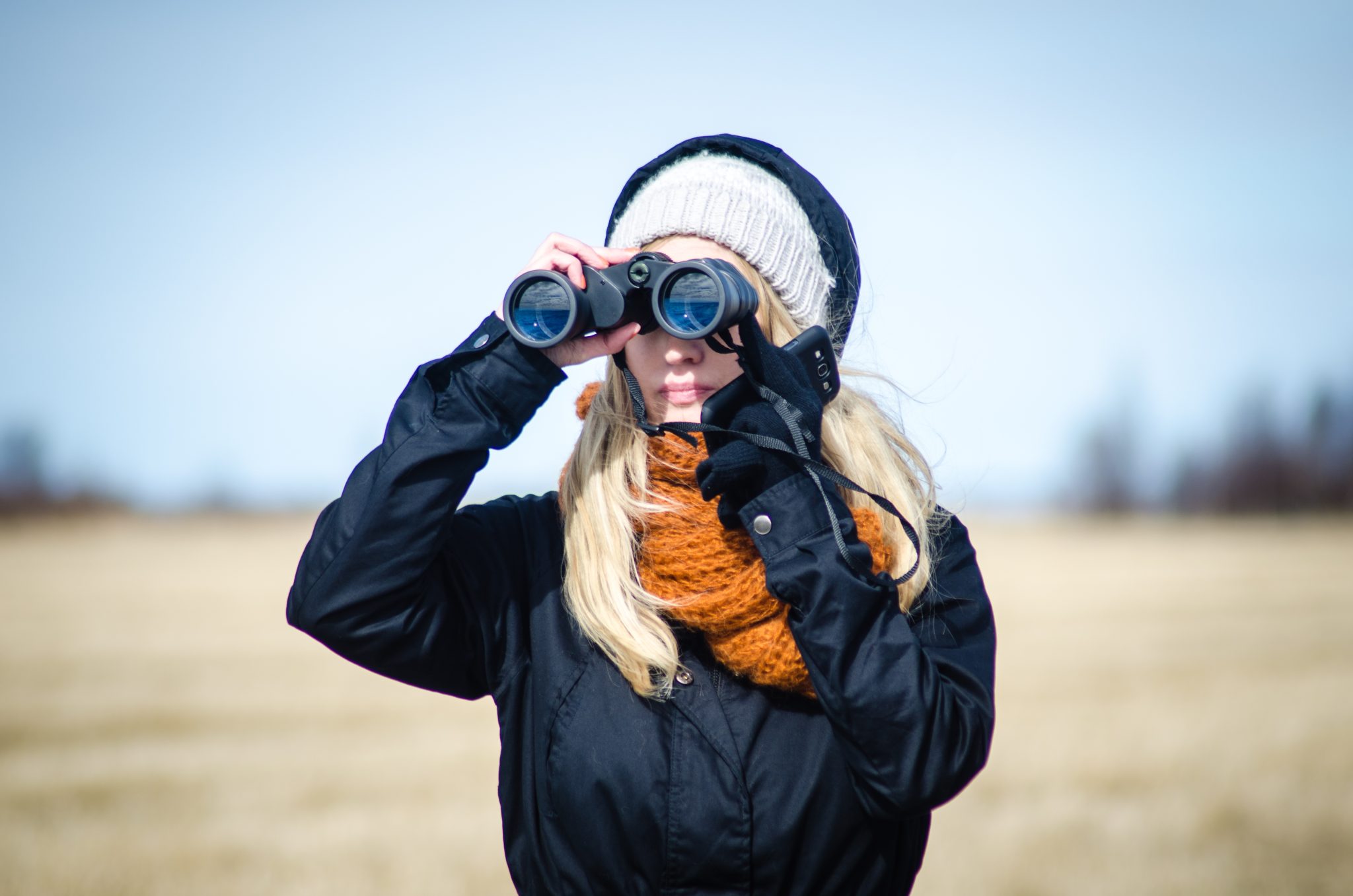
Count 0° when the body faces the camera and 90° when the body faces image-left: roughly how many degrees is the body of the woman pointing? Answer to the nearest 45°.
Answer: approximately 0°
